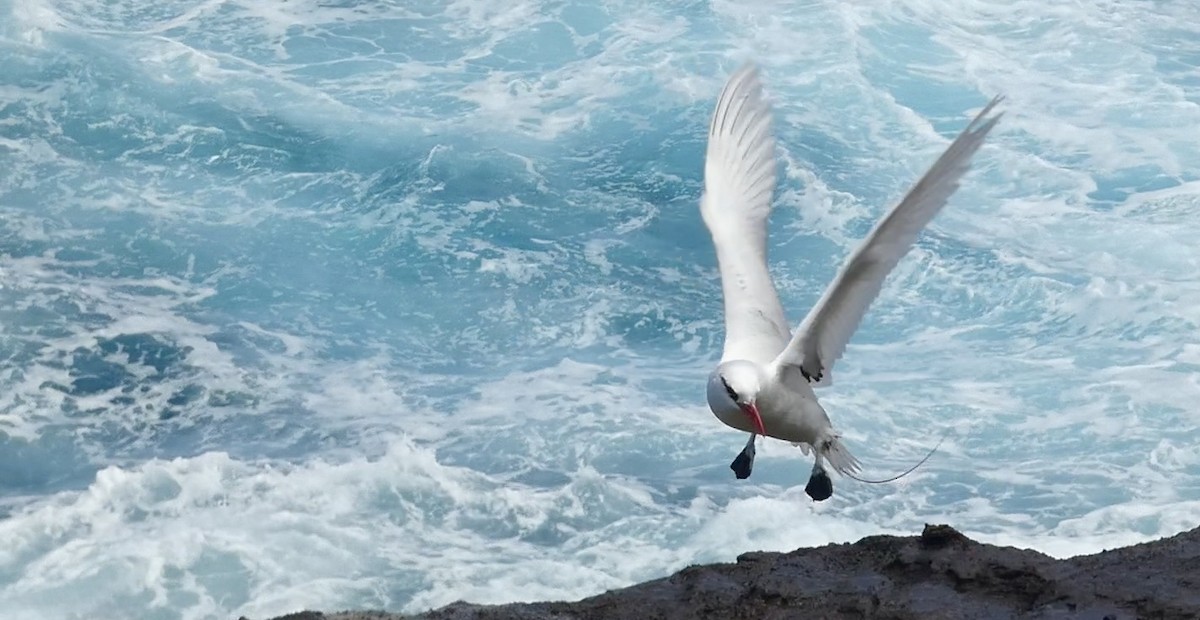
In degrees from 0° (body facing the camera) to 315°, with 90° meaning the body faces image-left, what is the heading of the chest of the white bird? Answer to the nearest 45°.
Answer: approximately 45°
